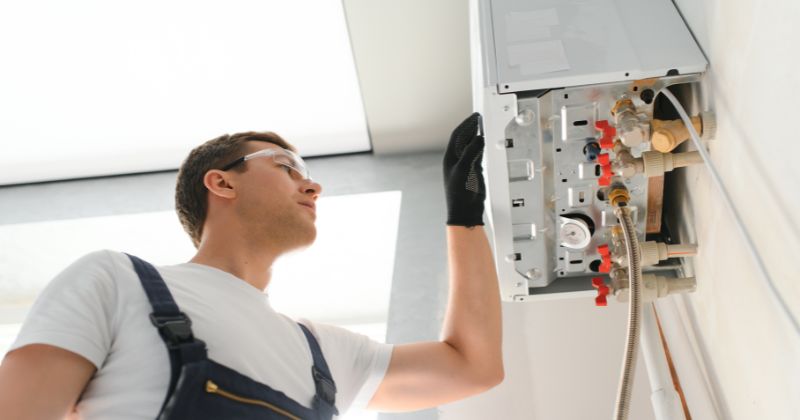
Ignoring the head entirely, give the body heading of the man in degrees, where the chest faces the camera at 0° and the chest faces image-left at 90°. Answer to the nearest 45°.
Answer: approximately 315°

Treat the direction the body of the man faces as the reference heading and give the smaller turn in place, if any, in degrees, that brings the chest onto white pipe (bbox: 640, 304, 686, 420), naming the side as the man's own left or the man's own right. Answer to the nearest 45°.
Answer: approximately 45° to the man's own left

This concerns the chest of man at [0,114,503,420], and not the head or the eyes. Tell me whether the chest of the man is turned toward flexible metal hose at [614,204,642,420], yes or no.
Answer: yes

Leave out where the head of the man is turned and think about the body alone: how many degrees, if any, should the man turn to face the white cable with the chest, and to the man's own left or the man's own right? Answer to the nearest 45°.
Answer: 0° — they already face it

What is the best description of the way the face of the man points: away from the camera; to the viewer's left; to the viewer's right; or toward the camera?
to the viewer's right
